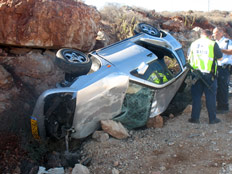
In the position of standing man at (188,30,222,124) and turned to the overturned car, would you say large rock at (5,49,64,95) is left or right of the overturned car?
right

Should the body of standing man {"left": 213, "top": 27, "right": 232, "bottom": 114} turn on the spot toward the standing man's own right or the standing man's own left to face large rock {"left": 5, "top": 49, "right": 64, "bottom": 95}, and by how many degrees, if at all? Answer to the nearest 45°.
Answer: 0° — they already face it

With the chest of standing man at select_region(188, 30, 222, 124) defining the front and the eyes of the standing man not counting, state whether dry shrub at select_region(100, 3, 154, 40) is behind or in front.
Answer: in front

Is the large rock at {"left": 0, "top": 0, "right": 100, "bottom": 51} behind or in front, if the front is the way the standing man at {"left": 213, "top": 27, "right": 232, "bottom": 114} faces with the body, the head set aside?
in front

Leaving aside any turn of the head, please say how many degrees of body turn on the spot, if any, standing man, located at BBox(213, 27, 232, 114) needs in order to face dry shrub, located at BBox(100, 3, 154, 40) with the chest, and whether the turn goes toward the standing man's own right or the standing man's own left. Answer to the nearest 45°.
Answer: approximately 90° to the standing man's own right

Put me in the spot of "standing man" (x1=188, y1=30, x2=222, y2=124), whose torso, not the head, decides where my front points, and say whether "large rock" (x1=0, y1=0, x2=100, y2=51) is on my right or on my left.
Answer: on my left

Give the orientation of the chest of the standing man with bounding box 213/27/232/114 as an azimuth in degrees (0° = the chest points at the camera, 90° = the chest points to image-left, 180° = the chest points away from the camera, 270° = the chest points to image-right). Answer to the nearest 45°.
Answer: approximately 45°

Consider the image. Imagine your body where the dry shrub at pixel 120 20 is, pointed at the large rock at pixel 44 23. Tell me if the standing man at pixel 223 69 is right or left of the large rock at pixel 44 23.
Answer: left

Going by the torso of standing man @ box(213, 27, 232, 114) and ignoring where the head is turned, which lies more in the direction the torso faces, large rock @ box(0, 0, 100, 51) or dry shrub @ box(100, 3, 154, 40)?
the large rock

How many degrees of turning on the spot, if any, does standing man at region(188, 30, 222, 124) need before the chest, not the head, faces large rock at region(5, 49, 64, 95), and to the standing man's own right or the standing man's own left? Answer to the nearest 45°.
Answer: approximately 90° to the standing man's own left
